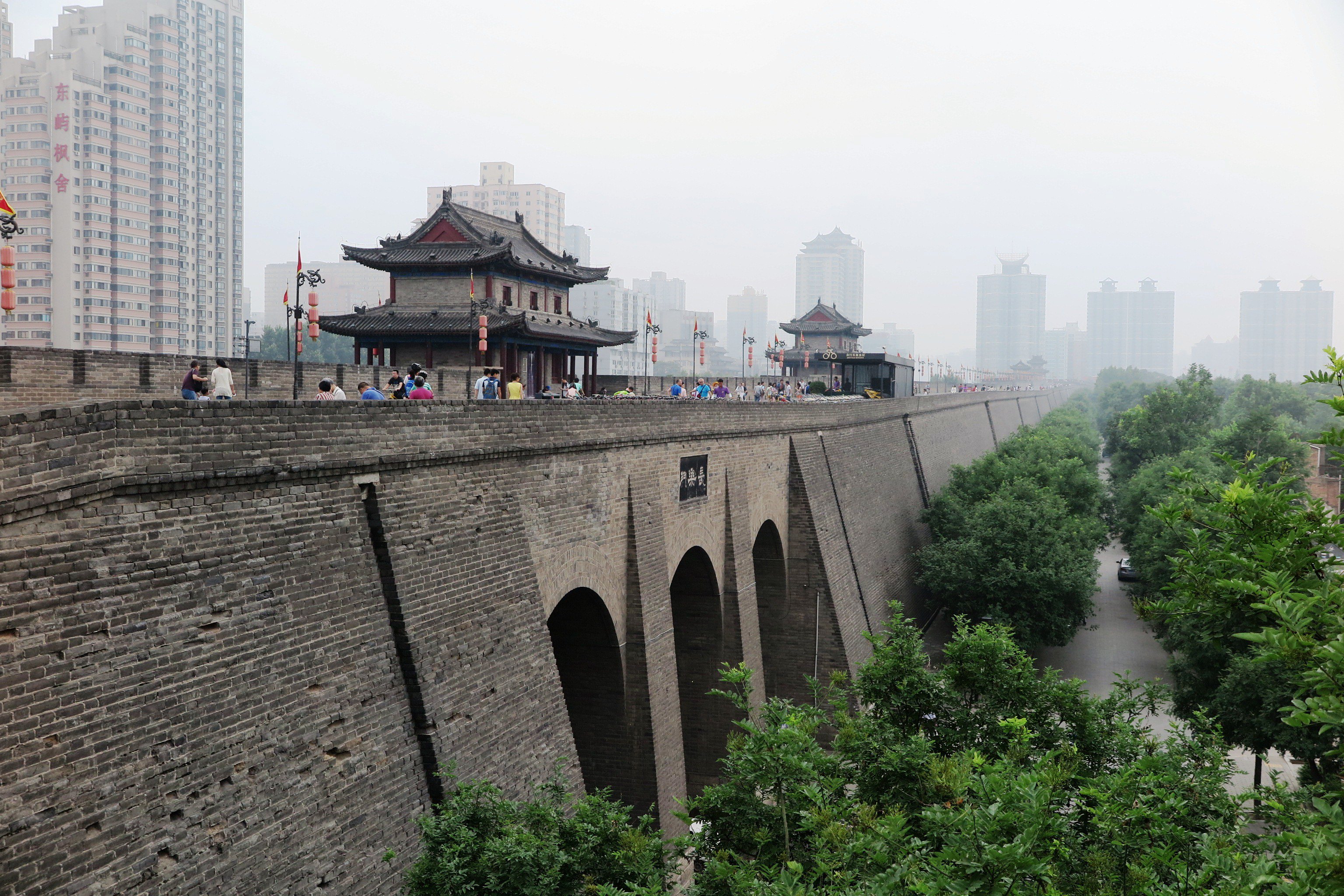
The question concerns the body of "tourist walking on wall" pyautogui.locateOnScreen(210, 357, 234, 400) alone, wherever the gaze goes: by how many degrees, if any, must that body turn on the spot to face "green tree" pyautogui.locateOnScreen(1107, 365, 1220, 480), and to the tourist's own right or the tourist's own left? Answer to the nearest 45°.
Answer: approximately 45° to the tourist's own right

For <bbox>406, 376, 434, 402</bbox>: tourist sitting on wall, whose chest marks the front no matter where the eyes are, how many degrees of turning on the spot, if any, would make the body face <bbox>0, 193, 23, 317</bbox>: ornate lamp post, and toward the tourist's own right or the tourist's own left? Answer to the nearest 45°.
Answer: approximately 90° to the tourist's own left

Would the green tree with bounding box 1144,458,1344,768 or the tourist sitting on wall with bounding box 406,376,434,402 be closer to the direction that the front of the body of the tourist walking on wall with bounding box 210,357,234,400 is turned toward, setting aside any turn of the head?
the tourist sitting on wall

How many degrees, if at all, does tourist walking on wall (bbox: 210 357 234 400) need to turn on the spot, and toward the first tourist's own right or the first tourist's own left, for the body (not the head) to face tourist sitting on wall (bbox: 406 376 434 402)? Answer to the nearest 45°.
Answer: approximately 45° to the first tourist's own right

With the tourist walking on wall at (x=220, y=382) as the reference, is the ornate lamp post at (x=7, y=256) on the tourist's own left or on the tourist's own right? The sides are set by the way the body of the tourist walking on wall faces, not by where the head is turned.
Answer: on the tourist's own left

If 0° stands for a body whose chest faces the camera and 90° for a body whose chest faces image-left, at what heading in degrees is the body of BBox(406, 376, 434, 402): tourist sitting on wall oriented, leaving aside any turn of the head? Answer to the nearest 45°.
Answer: approximately 180°

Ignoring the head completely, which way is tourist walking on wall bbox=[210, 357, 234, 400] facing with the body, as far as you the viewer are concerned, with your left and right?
facing away from the viewer

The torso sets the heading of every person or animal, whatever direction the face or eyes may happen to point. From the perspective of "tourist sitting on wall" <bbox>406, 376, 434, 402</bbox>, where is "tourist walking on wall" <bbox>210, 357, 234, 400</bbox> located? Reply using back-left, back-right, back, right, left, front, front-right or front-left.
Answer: back-left
